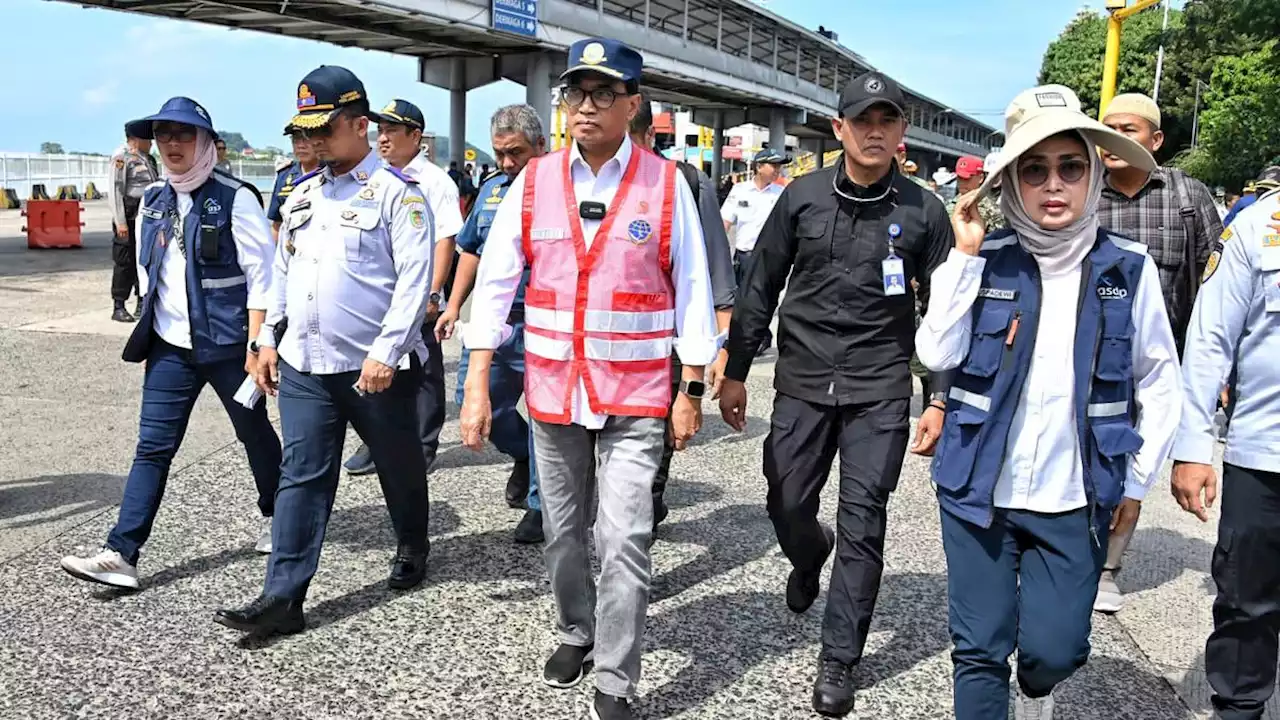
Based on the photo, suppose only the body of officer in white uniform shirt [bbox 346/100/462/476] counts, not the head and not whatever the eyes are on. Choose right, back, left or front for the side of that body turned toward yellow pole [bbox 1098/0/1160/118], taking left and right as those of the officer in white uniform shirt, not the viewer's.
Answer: back

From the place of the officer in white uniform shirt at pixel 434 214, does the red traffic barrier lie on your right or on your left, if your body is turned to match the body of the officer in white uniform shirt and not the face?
on your right

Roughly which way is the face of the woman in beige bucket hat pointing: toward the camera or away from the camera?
toward the camera

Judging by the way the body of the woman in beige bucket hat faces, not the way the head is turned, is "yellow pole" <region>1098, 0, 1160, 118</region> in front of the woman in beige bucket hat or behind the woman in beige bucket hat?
behind

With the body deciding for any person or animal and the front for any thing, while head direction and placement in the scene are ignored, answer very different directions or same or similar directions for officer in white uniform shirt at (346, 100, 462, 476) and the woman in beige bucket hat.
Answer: same or similar directions

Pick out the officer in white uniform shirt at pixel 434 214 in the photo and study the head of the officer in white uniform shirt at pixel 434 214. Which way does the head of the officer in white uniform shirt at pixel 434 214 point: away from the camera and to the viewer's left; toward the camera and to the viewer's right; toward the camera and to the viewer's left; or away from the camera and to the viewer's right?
toward the camera and to the viewer's left

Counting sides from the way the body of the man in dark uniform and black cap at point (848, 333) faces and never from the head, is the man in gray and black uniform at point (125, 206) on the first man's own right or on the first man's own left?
on the first man's own right

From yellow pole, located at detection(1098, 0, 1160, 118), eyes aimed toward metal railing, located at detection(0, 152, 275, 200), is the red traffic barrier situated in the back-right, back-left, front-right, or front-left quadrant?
front-left

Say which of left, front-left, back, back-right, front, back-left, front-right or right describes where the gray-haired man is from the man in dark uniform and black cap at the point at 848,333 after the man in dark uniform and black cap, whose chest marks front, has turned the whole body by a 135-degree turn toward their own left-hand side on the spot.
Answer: left

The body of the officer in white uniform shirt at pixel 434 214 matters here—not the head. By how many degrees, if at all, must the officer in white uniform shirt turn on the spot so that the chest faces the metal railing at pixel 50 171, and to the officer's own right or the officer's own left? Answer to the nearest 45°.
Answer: approximately 135° to the officer's own right

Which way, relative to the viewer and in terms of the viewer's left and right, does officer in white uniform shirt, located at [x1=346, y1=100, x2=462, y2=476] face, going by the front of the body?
facing the viewer and to the left of the viewer

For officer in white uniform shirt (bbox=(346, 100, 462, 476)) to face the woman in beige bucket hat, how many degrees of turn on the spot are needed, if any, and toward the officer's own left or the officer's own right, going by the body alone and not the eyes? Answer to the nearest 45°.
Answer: approximately 90° to the officer's own left

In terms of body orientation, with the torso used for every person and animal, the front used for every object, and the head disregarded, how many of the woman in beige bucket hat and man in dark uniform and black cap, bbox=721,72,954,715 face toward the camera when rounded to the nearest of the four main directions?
2

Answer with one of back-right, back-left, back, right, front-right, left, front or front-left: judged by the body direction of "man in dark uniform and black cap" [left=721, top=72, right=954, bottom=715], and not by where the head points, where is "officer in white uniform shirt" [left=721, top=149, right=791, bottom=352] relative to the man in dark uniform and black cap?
back

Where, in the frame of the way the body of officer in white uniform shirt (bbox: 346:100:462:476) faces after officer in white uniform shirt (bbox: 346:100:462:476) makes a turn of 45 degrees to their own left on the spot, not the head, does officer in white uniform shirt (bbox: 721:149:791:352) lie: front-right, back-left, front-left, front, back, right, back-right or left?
back-left

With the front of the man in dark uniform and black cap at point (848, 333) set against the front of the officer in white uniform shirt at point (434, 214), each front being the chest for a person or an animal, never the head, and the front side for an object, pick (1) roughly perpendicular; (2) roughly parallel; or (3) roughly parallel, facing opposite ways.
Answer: roughly parallel

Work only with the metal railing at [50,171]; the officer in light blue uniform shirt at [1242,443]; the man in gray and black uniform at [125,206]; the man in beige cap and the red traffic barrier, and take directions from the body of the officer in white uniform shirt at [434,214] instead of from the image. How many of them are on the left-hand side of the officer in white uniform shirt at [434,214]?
2

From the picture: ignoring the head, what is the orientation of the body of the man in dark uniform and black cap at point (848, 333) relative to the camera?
toward the camera

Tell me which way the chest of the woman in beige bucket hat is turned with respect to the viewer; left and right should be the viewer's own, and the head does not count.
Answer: facing the viewer
